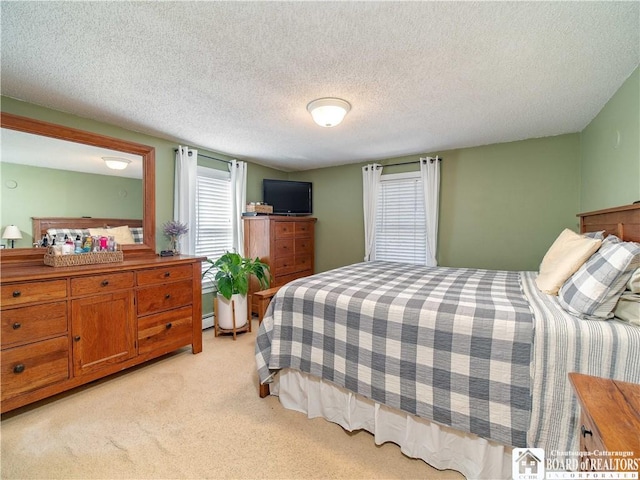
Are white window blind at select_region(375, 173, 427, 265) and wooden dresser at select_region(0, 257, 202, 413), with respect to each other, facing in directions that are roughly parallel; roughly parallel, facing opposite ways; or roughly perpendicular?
roughly perpendicular

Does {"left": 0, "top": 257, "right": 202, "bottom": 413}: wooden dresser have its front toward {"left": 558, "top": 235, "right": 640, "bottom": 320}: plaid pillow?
yes

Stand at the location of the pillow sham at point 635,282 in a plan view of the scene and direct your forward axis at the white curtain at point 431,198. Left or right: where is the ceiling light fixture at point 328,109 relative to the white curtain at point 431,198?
left

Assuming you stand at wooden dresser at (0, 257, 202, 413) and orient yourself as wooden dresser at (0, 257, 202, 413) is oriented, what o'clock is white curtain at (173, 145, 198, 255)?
The white curtain is roughly at 9 o'clock from the wooden dresser.

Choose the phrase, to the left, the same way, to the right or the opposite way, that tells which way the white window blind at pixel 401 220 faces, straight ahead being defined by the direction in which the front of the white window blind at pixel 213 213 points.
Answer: to the right

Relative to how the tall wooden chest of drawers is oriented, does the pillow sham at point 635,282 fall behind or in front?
in front

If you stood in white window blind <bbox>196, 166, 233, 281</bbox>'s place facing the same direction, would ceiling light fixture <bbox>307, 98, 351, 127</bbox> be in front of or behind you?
in front

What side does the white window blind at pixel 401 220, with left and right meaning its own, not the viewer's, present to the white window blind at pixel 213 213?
right

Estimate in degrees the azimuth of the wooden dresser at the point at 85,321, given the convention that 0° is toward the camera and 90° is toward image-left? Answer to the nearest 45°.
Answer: approximately 315°
